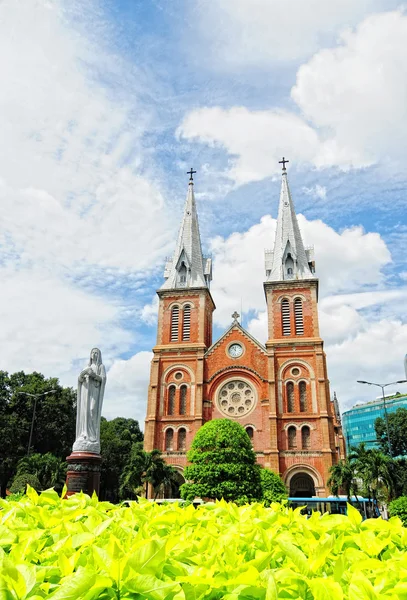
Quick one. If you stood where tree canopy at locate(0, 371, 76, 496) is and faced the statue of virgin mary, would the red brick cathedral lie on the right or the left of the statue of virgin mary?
left

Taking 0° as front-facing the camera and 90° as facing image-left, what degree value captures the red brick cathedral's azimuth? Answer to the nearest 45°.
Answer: approximately 0°

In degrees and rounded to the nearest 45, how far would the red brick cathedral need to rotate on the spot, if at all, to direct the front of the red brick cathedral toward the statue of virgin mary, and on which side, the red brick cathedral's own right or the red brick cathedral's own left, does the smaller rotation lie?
0° — it already faces it

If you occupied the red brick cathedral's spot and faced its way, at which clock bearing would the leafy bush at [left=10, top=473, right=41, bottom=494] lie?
The leafy bush is roughly at 2 o'clock from the red brick cathedral.

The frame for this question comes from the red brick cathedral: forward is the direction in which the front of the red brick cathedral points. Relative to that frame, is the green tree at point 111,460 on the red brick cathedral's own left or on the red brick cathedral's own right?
on the red brick cathedral's own right

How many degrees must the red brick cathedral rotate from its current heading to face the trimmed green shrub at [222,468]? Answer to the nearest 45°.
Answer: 0° — it already faces it

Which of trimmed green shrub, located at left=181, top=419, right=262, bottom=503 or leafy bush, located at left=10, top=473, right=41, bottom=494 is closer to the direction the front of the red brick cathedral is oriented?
the trimmed green shrub
